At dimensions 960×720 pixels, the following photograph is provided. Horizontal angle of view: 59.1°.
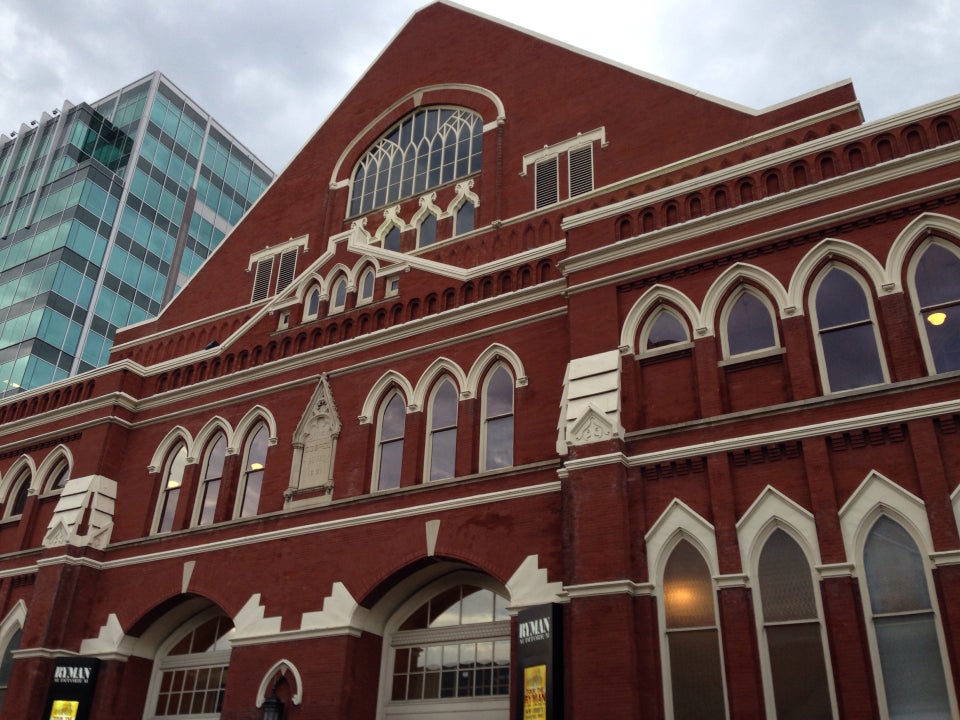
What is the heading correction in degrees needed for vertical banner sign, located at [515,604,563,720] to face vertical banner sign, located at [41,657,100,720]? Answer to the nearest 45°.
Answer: approximately 90° to its right

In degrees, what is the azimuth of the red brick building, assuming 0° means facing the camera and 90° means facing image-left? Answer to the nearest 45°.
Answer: approximately 45°

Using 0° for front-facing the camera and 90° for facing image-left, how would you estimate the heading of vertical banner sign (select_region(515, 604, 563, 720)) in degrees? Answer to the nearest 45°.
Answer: approximately 45°

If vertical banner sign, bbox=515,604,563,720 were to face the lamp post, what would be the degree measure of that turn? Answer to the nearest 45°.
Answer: approximately 90° to its right
